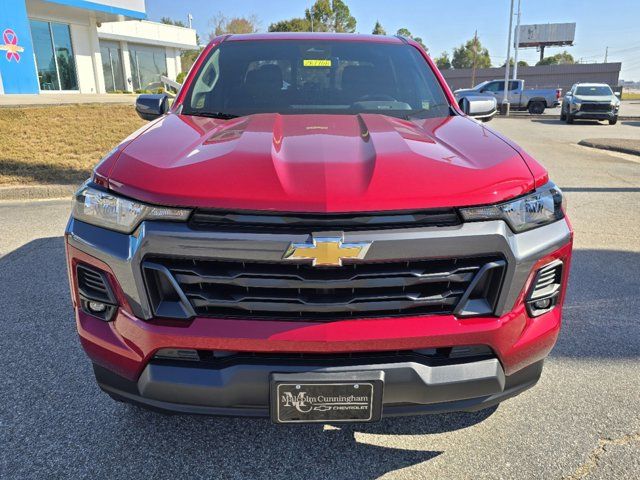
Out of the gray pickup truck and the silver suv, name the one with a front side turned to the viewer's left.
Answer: the gray pickup truck

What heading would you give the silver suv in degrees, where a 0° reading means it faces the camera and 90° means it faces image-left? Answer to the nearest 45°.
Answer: approximately 0°

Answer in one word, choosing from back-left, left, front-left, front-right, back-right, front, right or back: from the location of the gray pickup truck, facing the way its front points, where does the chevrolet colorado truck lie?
left

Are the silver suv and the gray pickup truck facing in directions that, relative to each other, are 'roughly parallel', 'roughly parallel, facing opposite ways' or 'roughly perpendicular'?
roughly perpendicular

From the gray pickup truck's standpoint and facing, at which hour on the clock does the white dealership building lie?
The white dealership building is roughly at 11 o'clock from the gray pickup truck.

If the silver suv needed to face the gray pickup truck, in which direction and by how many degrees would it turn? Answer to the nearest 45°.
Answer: approximately 135° to its right

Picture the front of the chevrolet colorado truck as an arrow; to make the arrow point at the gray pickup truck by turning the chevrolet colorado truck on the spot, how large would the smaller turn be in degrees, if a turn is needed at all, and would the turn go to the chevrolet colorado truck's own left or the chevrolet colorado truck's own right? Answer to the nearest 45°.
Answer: approximately 180°

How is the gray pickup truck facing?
to the viewer's left

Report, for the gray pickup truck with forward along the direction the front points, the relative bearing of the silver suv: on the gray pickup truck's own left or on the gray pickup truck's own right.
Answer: on the gray pickup truck's own left

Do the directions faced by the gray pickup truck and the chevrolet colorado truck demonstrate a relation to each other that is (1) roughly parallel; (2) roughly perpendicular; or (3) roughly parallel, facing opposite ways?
roughly perpendicular

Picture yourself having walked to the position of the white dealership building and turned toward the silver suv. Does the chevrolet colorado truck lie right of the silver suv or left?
right
